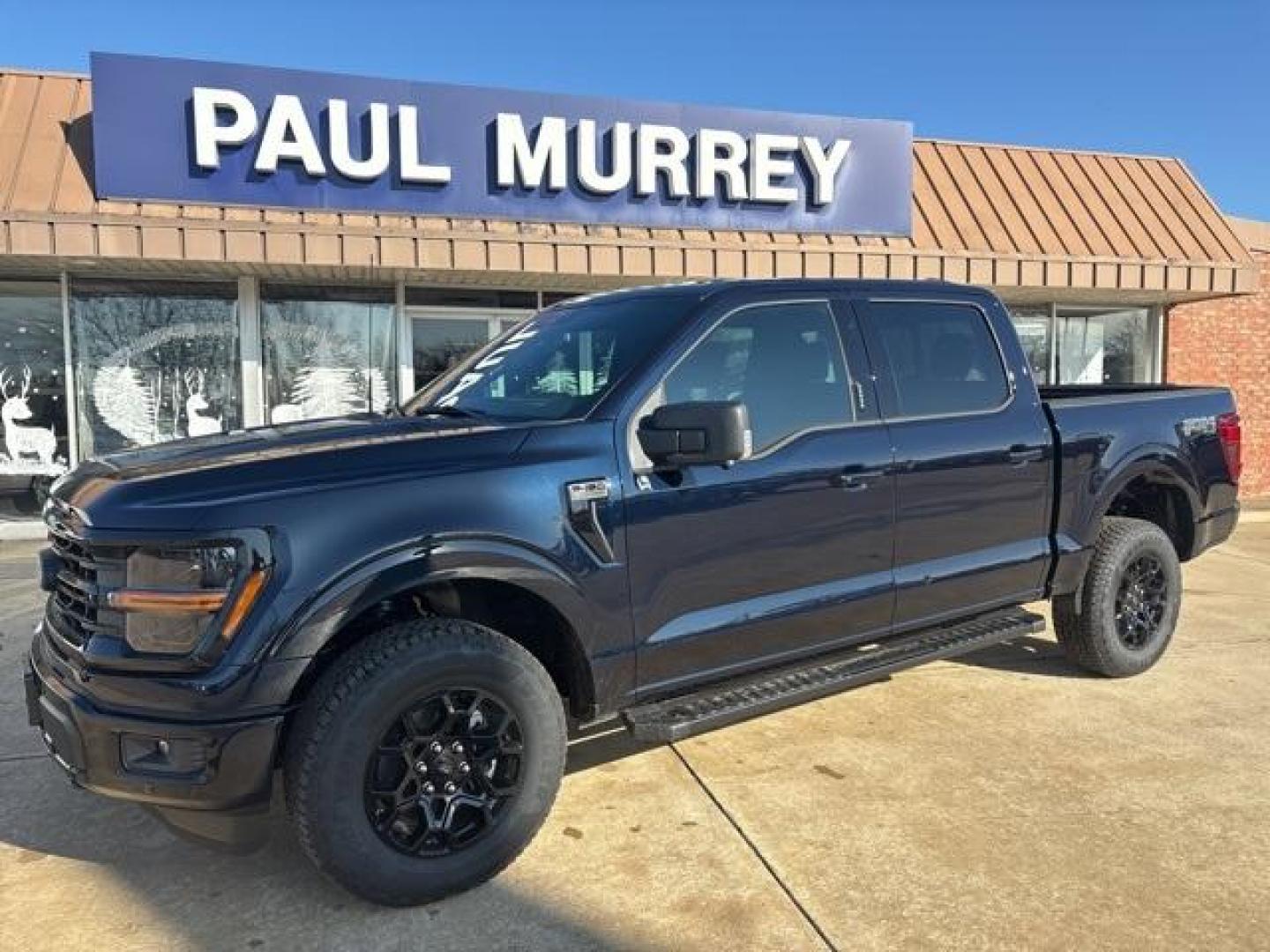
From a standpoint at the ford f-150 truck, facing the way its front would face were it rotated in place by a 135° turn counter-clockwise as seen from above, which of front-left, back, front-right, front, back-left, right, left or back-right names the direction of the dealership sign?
left

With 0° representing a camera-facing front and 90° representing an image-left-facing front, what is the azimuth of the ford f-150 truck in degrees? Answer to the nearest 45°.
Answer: approximately 45°
